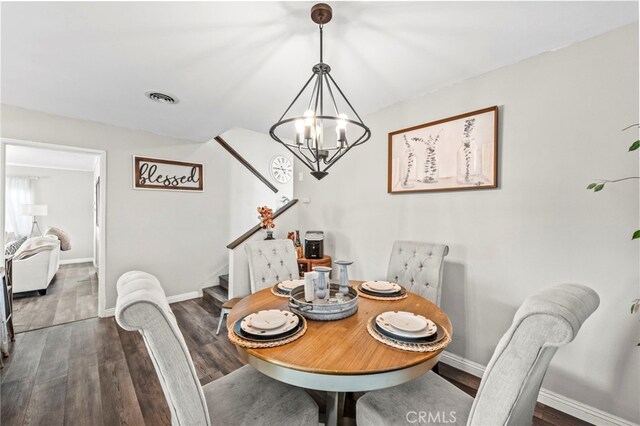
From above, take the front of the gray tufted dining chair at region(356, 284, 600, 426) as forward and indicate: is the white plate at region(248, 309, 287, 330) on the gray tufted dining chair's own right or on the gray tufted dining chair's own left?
on the gray tufted dining chair's own left

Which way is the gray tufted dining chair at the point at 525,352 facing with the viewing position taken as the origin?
facing away from the viewer and to the left of the viewer

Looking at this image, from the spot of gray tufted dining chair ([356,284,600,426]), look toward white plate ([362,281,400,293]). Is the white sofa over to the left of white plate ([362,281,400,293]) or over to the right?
left

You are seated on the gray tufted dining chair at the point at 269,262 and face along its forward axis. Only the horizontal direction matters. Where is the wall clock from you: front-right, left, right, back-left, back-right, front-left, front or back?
back-left

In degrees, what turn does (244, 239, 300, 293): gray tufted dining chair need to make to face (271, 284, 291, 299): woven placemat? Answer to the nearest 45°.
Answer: approximately 45° to its right

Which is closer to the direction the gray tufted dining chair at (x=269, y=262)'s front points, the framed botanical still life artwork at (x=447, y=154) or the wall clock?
the framed botanical still life artwork

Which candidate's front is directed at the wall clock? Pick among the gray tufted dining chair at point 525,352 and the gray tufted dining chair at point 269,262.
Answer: the gray tufted dining chair at point 525,352

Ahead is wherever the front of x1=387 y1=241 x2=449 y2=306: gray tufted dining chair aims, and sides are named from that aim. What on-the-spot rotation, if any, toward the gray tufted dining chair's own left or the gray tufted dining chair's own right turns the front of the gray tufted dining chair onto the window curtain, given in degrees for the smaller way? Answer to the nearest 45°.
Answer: approximately 45° to the gray tufted dining chair's own right

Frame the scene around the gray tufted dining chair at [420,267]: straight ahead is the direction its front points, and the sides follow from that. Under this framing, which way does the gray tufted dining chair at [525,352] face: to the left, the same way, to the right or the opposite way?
to the right

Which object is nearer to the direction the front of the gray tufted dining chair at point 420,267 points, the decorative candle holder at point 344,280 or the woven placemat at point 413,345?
the decorative candle holder
